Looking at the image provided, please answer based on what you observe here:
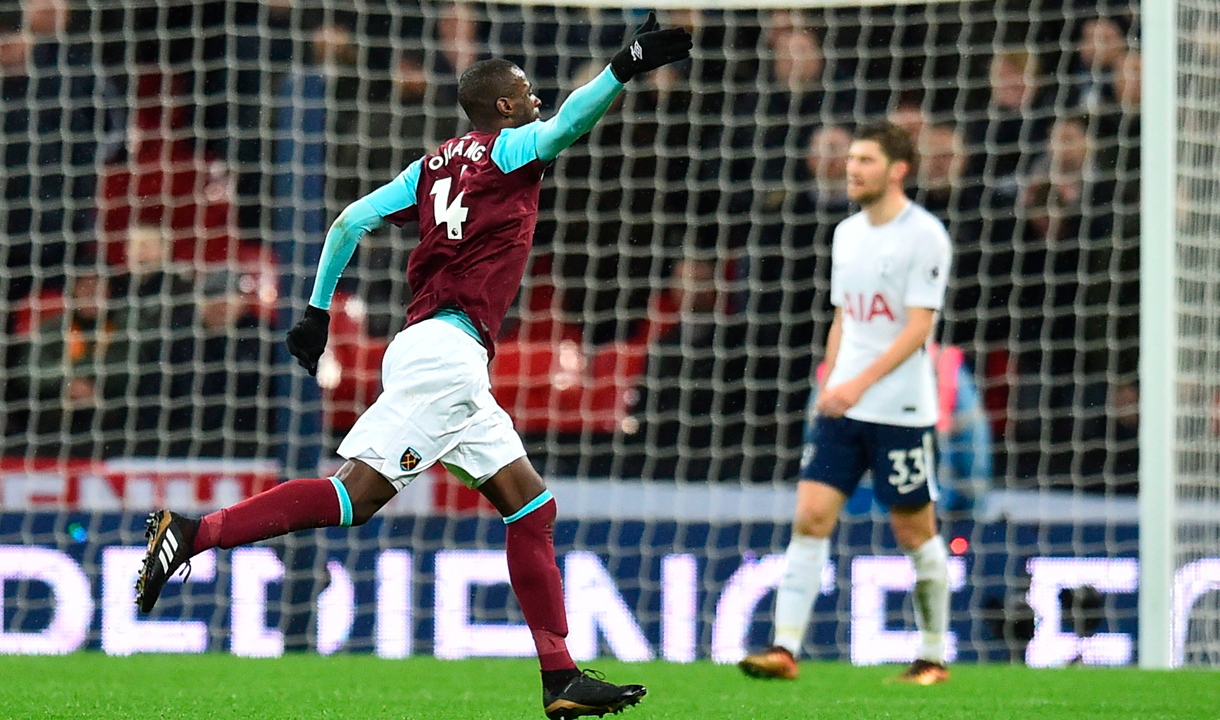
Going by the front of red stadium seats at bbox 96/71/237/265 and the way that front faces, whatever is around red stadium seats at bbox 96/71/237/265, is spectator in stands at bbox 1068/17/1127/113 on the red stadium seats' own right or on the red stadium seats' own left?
on the red stadium seats' own left

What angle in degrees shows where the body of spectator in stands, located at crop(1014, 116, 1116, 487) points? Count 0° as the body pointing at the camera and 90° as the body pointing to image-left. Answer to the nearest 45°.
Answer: approximately 0°

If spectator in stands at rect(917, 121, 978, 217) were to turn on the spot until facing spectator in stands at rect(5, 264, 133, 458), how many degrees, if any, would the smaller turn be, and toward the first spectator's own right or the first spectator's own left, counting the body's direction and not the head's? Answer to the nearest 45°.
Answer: approximately 90° to the first spectator's own right

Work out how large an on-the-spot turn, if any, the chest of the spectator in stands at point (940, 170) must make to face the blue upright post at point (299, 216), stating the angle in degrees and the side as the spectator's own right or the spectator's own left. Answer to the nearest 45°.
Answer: approximately 45° to the spectator's own right

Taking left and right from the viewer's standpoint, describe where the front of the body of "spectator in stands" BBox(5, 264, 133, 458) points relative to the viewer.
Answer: facing the viewer

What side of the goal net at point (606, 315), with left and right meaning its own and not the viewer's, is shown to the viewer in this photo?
front

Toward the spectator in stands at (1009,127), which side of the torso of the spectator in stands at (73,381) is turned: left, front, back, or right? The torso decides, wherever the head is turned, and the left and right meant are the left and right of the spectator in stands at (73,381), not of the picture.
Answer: left
